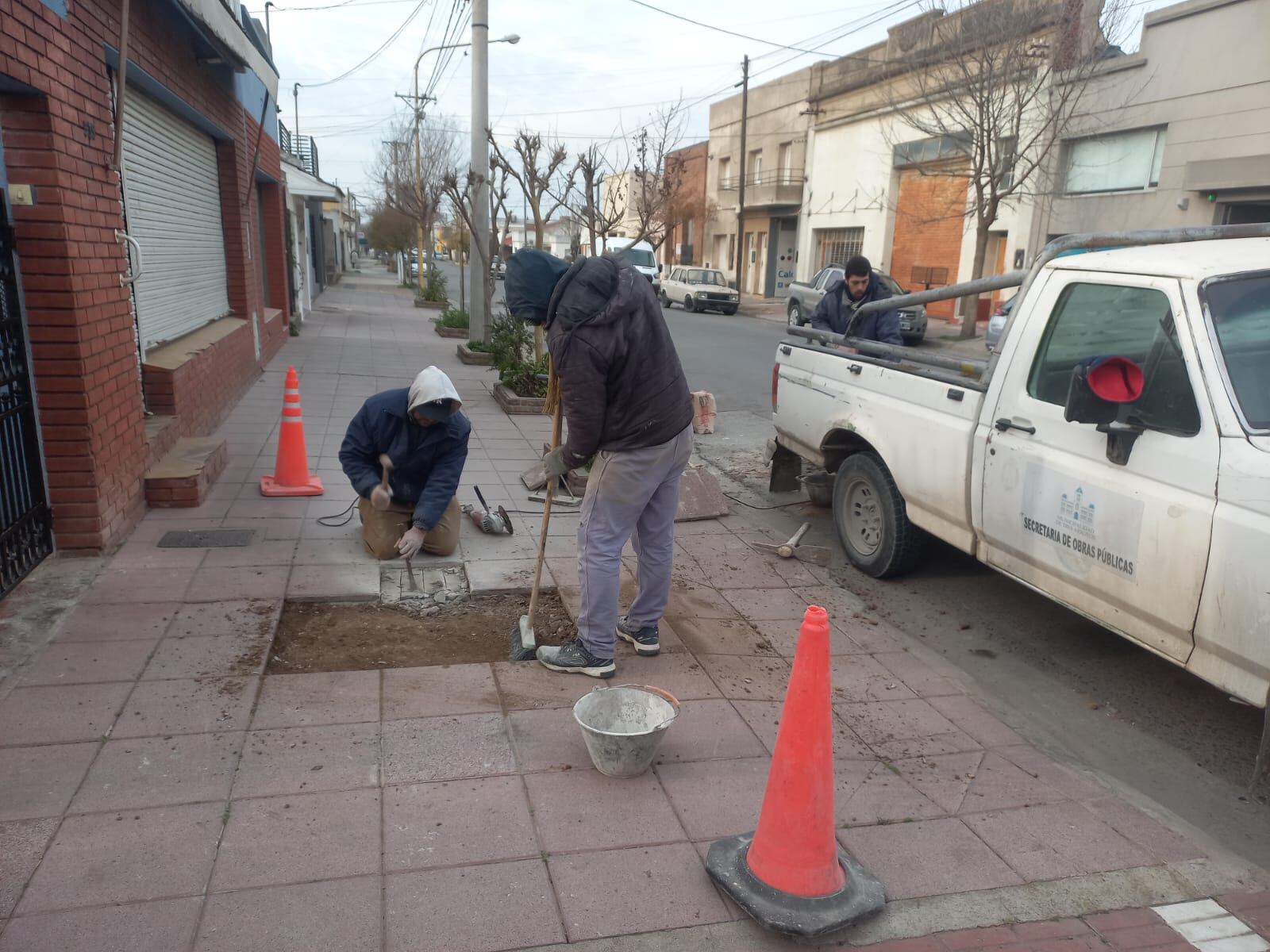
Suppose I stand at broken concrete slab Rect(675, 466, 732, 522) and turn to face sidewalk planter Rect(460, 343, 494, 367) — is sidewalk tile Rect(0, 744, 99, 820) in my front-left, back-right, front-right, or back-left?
back-left

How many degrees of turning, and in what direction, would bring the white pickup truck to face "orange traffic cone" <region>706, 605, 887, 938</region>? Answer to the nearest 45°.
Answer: approximately 90° to its right

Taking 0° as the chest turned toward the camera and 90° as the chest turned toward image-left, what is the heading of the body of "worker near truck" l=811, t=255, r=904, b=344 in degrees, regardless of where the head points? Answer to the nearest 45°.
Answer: approximately 0°

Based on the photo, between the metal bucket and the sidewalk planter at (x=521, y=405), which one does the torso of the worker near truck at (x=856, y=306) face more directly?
the metal bucket

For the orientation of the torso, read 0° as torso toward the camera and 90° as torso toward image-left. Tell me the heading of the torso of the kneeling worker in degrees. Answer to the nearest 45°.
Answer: approximately 0°

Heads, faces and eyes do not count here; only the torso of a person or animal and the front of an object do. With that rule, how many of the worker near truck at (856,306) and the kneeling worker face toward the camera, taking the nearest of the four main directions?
2

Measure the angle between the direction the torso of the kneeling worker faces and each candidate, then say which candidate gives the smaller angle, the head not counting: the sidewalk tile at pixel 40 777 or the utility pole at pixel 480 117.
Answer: the sidewalk tile

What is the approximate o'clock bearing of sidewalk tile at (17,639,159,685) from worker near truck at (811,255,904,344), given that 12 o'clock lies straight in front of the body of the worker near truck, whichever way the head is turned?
The sidewalk tile is roughly at 1 o'clock from the worker near truck.

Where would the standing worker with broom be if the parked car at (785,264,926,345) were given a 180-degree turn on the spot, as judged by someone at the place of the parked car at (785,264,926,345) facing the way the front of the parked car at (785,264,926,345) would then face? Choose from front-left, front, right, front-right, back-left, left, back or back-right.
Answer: back-left

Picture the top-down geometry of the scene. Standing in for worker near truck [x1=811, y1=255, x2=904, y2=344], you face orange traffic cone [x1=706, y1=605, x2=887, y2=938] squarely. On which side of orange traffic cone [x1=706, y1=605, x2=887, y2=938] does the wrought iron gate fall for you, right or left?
right
